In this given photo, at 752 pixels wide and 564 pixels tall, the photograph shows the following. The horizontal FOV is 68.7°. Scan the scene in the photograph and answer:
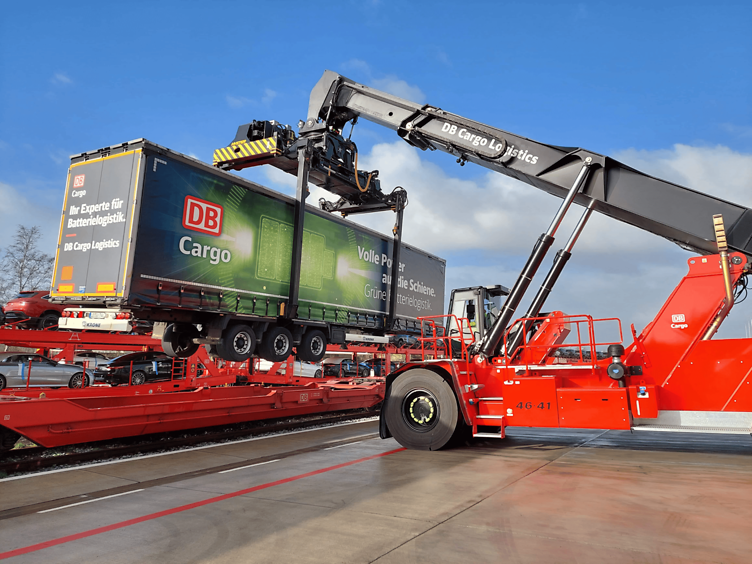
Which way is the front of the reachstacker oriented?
to the viewer's left

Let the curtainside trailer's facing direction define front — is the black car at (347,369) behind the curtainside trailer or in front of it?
in front

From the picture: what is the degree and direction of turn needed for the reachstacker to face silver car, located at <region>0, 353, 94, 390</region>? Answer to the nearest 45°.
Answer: approximately 45° to its right

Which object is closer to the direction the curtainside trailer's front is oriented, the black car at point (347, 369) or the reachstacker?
the black car

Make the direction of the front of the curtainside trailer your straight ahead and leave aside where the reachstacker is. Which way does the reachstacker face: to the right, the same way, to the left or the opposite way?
to the left

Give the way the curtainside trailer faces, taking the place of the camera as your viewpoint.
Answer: facing away from the viewer and to the right of the viewer

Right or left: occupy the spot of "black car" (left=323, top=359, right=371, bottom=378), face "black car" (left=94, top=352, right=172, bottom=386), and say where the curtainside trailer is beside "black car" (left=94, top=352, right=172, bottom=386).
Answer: left

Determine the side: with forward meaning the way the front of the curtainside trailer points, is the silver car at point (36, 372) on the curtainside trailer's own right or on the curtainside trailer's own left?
on the curtainside trailer's own left
